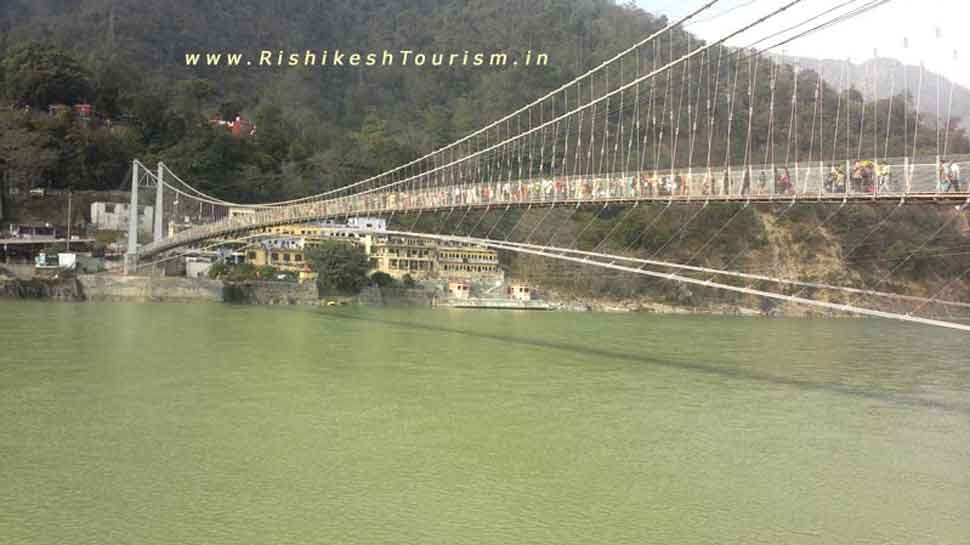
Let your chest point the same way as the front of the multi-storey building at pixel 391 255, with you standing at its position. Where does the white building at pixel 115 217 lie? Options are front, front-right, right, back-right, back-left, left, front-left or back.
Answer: right

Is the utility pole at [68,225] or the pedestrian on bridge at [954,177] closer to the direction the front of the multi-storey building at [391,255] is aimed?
the pedestrian on bridge

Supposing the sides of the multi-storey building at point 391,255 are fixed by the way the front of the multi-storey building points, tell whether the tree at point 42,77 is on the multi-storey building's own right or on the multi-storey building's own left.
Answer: on the multi-storey building's own right

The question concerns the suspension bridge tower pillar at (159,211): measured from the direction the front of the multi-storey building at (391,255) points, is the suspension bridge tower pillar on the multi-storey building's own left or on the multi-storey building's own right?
on the multi-storey building's own right

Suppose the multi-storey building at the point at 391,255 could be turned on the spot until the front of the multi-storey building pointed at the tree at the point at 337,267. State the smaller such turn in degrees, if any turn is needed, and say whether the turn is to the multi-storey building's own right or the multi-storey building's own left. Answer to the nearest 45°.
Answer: approximately 45° to the multi-storey building's own right

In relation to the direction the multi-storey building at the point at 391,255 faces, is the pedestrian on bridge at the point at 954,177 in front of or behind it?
in front

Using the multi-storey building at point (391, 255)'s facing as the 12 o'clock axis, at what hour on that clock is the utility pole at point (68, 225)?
The utility pole is roughly at 3 o'clock from the multi-storey building.

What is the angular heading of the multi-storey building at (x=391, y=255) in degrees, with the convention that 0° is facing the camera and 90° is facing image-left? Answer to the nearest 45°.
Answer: approximately 0°
